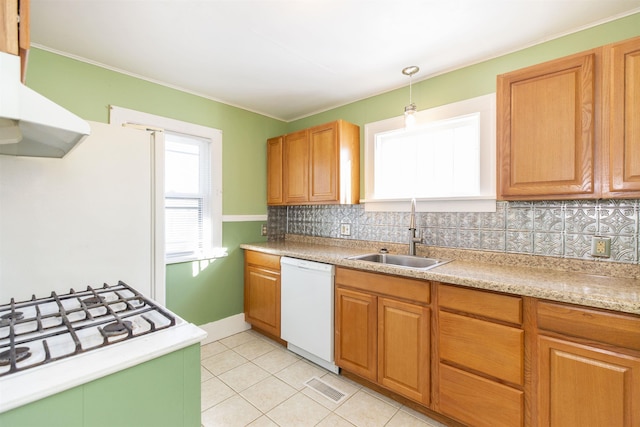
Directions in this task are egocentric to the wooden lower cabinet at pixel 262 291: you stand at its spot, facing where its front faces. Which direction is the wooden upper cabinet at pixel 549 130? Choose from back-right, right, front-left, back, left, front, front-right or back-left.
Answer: left

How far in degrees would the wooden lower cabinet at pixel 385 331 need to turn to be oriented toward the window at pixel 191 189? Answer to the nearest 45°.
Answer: approximately 45° to its right

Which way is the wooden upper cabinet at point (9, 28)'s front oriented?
to the viewer's right

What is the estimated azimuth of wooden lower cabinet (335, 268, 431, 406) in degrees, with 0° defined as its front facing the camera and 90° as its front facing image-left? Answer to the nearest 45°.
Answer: approximately 45°

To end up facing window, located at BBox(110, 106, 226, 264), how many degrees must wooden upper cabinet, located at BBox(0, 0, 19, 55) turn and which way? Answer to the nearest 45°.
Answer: approximately 45° to its left

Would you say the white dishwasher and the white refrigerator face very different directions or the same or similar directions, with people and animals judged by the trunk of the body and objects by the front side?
very different directions

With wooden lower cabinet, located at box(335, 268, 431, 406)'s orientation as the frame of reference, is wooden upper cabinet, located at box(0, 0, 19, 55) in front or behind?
in front

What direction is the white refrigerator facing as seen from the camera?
to the viewer's right

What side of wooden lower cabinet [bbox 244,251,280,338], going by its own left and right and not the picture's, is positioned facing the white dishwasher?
left
